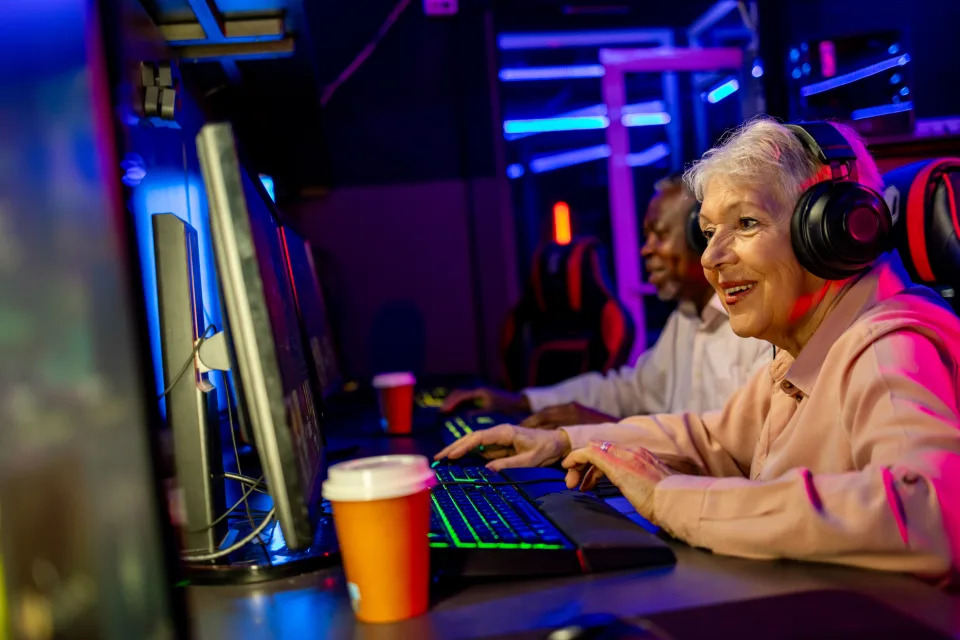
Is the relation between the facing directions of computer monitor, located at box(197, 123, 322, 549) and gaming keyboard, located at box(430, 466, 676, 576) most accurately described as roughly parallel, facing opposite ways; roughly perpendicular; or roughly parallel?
roughly parallel

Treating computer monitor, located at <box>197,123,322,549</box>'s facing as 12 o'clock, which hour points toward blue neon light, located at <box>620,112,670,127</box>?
The blue neon light is roughly at 10 o'clock from the computer monitor.

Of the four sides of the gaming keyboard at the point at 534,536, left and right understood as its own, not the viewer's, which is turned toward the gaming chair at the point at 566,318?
left

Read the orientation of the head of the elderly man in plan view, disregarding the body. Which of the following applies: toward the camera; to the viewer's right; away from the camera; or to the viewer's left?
to the viewer's left

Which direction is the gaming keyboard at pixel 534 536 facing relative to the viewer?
to the viewer's right

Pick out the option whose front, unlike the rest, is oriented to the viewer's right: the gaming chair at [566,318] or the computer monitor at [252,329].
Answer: the computer monitor

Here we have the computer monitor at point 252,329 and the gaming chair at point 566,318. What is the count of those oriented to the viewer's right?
1

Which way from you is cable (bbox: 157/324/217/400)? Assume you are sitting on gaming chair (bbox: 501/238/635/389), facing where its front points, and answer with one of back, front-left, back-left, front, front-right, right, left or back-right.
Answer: front-left

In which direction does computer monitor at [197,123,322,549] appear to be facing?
to the viewer's right

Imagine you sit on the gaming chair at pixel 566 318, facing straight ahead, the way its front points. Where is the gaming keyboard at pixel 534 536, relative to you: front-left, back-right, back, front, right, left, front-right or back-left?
front-left

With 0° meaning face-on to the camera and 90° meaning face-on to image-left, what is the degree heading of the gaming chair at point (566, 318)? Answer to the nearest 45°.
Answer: approximately 45°

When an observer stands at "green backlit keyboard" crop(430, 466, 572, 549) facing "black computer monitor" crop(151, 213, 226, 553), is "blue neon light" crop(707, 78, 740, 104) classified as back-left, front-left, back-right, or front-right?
back-right

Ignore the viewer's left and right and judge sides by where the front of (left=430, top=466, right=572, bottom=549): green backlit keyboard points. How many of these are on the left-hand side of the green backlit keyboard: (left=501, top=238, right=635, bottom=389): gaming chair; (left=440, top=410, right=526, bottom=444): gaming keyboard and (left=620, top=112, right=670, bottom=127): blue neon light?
3
